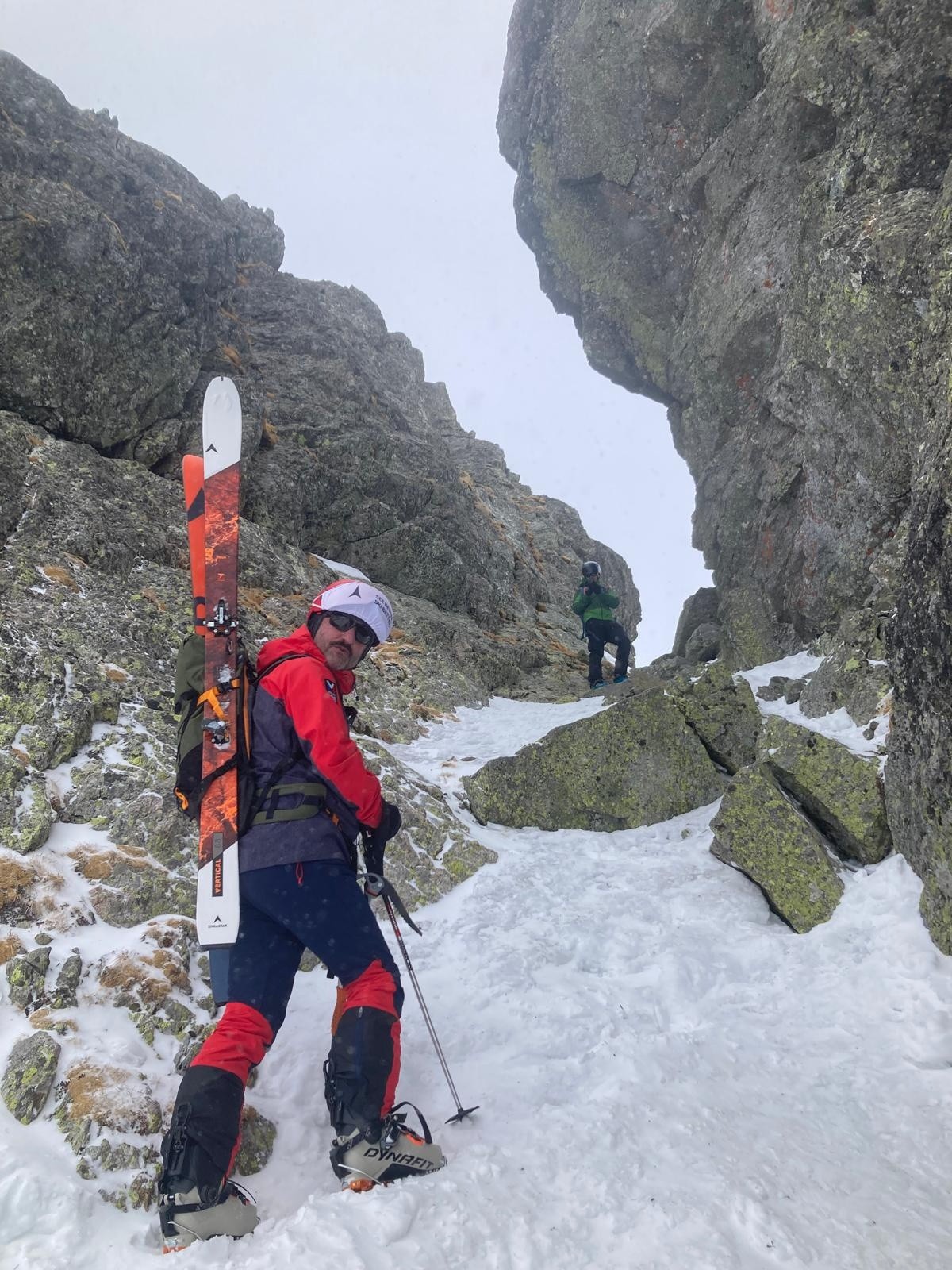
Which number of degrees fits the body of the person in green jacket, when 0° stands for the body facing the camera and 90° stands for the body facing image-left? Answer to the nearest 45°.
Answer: approximately 0°

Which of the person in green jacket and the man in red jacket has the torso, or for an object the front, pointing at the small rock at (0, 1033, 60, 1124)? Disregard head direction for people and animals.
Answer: the person in green jacket

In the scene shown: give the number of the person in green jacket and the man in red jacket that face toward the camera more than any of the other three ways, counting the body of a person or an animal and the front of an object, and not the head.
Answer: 1

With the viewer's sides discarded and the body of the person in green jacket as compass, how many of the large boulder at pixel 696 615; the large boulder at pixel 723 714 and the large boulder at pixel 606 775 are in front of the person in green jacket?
2
